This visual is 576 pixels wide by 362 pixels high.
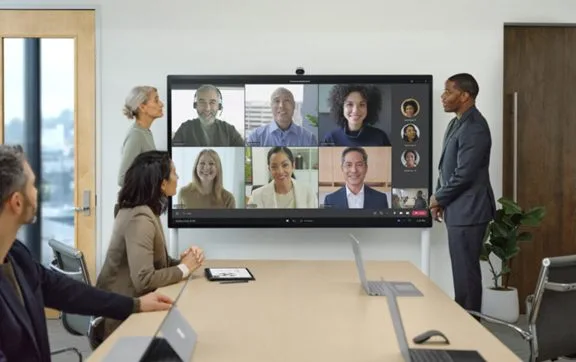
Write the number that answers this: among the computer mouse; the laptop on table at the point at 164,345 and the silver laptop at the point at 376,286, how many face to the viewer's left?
2

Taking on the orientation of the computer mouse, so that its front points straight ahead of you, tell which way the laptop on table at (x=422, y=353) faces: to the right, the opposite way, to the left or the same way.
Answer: the opposite way

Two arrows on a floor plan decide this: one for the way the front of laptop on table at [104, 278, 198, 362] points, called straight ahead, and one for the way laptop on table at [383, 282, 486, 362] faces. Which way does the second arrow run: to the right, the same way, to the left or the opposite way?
the opposite way

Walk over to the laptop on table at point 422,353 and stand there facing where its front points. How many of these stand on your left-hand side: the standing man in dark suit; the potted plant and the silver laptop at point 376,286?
3

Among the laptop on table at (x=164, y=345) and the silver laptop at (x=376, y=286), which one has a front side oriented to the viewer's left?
the laptop on table

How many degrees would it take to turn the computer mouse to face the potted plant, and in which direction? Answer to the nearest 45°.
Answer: approximately 90° to its right

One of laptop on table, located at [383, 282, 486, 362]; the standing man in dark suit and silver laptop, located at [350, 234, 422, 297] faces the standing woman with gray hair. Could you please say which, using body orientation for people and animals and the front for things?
the standing man in dark suit

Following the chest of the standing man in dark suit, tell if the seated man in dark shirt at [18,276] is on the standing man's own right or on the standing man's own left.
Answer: on the standing man's own left

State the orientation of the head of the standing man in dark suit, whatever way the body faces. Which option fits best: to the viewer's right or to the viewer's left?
to the viewer's left

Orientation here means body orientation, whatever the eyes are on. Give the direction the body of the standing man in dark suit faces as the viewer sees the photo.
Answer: to the viewer's left

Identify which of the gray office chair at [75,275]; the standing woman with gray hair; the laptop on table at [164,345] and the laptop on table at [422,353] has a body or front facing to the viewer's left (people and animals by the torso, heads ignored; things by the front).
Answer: the laptop on table at [164,345]

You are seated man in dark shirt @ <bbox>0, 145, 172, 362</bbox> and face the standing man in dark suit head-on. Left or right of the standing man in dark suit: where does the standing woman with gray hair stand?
left

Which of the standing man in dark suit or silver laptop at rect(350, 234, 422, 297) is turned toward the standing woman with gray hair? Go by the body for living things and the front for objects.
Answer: the standing man in dark suit

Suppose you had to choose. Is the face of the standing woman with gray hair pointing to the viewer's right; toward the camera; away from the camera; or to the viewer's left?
to the viewer's right
